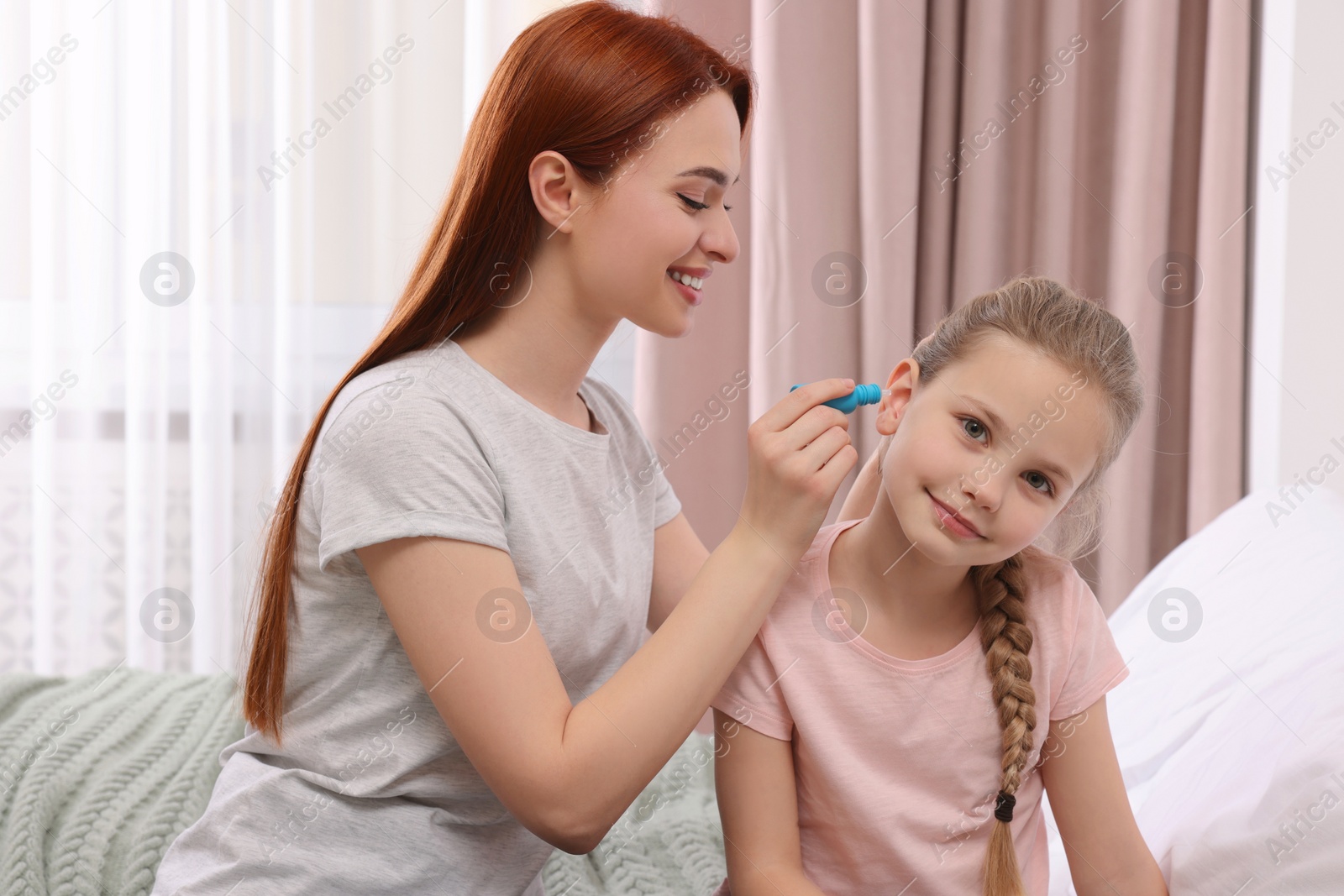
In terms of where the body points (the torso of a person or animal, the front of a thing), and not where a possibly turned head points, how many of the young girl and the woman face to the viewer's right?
1

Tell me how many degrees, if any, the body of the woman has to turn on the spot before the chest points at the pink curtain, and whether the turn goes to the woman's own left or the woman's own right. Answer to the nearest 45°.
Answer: approximately 45° to the woman's own left

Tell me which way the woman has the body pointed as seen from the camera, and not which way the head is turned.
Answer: to the viewer's right

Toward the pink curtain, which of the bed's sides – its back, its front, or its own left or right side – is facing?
right

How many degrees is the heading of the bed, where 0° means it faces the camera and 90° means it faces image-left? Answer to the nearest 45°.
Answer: approximately 90°

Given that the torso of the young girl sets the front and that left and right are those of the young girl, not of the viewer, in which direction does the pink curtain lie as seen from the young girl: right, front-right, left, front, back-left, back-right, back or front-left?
back

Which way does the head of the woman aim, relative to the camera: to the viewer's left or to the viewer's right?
to the viewer's right
